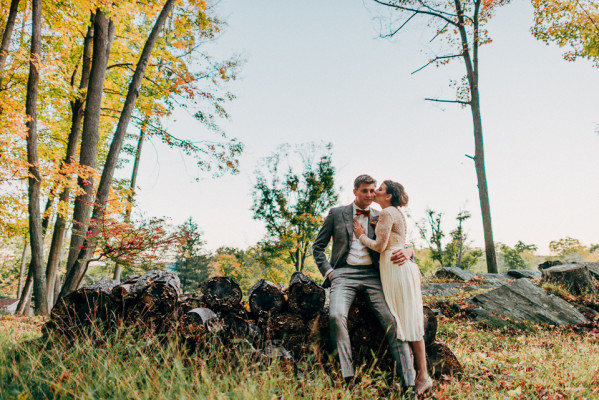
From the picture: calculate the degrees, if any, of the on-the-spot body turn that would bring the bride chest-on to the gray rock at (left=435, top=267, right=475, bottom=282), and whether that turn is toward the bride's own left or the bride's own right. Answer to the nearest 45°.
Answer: approximately 90° to the bride's own right

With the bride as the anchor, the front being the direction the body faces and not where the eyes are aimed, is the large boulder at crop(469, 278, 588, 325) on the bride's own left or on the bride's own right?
on the bride's own right

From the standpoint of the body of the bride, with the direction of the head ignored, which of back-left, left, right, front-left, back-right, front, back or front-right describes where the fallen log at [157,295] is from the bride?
front

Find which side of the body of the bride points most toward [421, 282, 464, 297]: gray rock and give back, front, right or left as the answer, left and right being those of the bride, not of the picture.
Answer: right

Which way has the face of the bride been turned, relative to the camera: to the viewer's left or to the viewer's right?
to the viewer's left

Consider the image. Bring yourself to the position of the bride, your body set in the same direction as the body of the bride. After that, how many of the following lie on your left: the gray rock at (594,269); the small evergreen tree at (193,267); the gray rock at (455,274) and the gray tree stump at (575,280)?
0

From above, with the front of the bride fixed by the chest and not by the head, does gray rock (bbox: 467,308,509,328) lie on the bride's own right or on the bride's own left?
on the bride's own right

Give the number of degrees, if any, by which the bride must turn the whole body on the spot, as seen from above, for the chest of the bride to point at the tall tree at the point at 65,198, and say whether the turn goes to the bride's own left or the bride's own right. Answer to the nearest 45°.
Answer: approximately 45° to the bride's own right

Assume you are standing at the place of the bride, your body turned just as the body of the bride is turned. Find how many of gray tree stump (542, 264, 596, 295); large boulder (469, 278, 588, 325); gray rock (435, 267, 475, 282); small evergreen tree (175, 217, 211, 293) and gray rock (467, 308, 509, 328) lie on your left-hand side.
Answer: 0

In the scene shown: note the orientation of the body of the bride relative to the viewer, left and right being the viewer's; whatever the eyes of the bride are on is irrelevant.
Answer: facing to the left of the viewer

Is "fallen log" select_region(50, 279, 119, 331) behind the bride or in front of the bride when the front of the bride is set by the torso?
in front

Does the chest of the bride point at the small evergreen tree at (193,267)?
no
